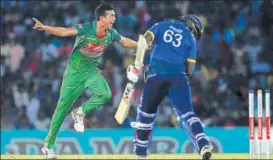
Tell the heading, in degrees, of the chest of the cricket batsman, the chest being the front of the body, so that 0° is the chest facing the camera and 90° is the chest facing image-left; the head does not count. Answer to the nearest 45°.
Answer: approximately 180°

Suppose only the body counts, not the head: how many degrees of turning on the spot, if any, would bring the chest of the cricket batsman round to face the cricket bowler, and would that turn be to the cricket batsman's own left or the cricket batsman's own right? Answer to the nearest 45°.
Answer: approximately 45° to the cricket batsman's own left

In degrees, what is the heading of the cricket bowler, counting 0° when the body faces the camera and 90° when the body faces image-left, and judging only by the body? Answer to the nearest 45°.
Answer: approximately 315°

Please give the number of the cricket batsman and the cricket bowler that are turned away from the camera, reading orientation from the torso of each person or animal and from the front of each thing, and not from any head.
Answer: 1

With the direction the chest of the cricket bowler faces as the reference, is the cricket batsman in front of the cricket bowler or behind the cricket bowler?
in front

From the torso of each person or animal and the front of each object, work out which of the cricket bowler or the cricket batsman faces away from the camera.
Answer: the cricket batsman
